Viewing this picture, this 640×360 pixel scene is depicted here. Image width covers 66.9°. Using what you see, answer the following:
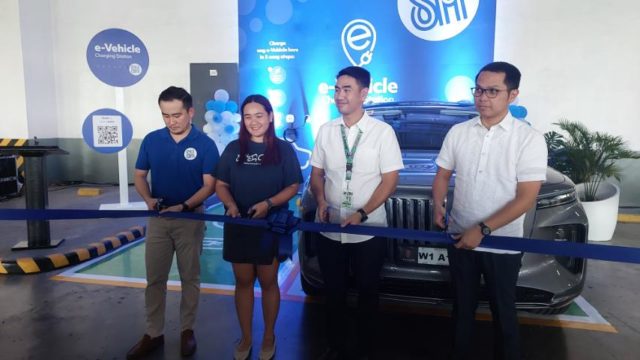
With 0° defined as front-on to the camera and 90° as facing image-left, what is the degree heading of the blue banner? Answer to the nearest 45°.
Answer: approximately 0°

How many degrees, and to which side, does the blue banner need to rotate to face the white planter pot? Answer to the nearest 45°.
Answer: approximately 45° to its left

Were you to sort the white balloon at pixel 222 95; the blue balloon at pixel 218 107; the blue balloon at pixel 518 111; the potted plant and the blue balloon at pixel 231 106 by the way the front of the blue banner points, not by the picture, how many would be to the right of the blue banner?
3

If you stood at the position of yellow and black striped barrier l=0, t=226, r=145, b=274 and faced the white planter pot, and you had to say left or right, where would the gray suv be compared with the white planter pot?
right

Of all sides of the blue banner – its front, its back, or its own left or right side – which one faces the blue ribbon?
front

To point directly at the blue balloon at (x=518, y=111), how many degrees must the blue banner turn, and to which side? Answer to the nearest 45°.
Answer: approximately 90° to its left

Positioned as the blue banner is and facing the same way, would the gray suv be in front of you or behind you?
in front

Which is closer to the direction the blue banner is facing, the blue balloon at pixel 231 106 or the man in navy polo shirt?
the man in navy polo shirt

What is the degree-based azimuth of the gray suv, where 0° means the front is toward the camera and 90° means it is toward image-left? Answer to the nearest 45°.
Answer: approximately 0°

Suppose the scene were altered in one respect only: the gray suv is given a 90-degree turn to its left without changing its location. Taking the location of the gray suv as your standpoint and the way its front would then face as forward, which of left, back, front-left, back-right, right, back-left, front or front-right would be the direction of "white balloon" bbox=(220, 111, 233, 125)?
back-left

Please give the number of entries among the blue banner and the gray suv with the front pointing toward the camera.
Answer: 2
